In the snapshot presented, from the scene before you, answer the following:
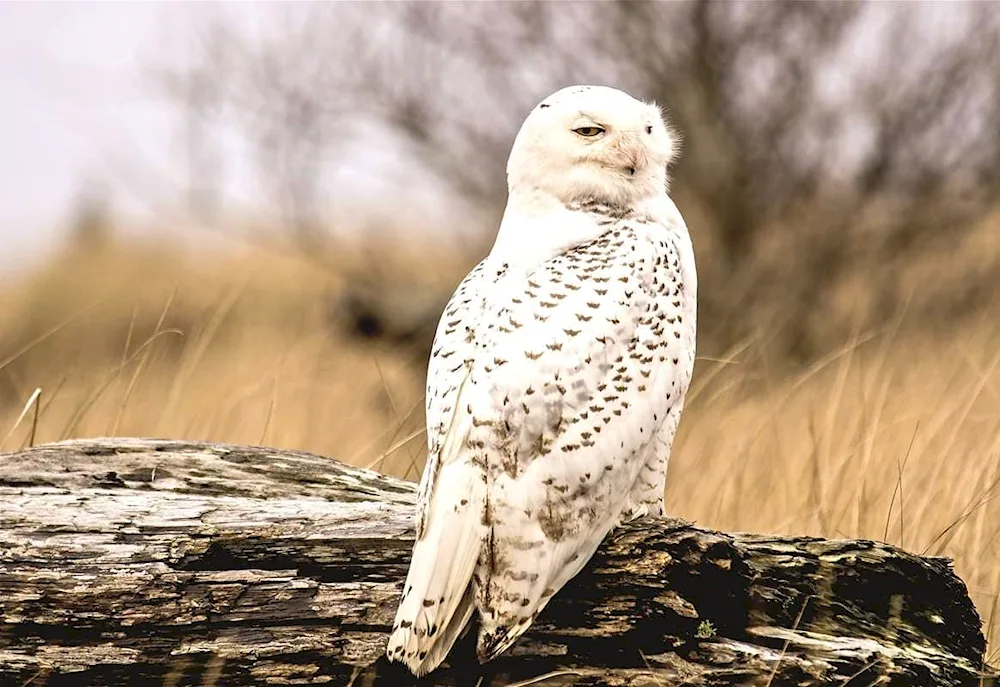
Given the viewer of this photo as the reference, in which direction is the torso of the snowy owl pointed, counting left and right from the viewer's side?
facing away from the viewer and to the right of the viewer
